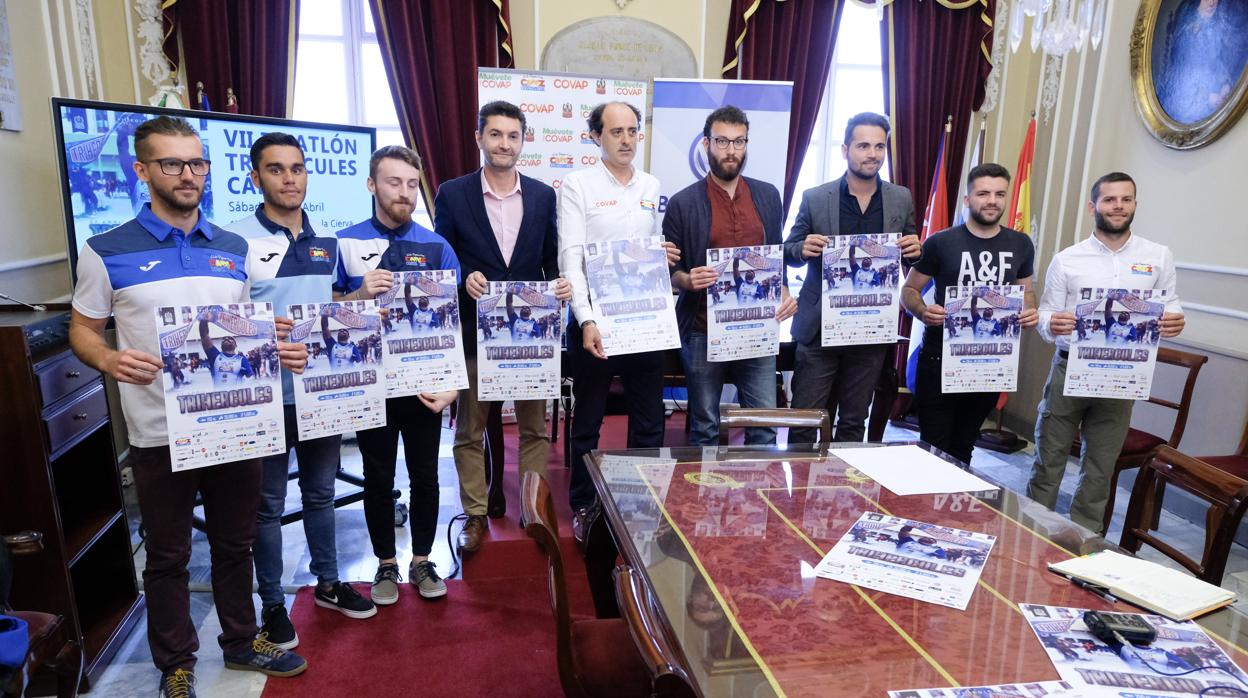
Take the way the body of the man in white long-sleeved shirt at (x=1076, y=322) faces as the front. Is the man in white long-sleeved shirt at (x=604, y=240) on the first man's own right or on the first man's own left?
on the first man's own right

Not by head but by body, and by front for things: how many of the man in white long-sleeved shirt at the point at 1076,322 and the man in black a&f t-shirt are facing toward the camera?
2

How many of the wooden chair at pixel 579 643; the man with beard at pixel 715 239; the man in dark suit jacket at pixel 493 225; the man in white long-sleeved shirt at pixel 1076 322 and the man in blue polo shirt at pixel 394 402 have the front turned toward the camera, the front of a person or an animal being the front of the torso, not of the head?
4

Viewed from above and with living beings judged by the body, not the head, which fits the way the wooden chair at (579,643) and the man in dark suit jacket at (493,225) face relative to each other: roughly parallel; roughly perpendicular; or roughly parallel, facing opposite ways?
roughly perpendicular

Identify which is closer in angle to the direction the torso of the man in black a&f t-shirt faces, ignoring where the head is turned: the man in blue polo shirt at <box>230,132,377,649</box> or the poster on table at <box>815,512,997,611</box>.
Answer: the poster on table

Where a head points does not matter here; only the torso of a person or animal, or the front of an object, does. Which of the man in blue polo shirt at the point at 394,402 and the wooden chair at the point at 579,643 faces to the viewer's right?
the wooden chair

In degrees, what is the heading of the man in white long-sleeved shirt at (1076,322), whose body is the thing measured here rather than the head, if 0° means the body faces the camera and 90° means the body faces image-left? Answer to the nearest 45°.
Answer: approximately 0°

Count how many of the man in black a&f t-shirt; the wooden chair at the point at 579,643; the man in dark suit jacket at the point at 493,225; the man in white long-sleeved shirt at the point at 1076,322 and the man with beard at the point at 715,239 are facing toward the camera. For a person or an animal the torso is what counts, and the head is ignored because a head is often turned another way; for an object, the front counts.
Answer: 4

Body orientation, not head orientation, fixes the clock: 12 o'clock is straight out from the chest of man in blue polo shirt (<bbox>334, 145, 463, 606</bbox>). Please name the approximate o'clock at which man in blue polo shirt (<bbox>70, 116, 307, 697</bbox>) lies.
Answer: man in blue polo shirt (<bbox>70, 116, 307, 697</bbox>) is roughly at 2 o'clock from man in blue polo shirt (<bbox>334, 145, 463, 606</bbox>).
